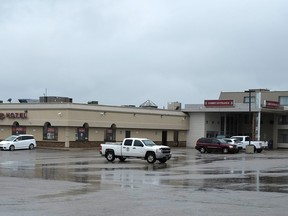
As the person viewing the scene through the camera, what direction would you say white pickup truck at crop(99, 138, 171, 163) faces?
facing the viewer and to the right of the viewer
